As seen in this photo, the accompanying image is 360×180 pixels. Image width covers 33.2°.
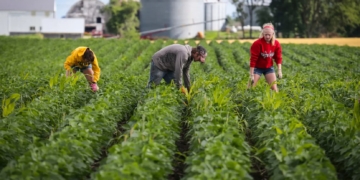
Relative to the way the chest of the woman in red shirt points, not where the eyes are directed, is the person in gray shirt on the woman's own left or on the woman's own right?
on the woman's own right

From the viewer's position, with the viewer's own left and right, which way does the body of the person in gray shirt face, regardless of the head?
facing to the right of the viewer

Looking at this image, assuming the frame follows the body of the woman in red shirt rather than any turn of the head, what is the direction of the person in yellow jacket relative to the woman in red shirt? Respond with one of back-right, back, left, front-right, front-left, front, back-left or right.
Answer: right

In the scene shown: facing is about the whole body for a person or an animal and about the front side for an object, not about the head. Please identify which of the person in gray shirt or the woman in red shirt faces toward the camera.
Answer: the woman in red shirt

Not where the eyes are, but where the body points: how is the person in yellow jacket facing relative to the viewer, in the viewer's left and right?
facing the viewer and to the right of the viewer

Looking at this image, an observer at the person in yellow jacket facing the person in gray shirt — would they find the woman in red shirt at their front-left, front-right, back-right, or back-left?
front-left

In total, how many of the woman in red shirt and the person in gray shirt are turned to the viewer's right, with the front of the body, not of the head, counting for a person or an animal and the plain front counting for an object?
1

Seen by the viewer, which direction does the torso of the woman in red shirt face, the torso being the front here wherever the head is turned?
toward the camera

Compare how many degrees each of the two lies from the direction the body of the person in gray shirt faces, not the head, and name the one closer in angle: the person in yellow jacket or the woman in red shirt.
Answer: the woman in red shirt

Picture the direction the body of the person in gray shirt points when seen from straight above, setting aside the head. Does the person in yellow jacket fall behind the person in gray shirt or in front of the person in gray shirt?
behind

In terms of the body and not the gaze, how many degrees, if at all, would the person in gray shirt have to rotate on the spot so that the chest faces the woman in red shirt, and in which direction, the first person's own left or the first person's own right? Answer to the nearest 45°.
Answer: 0° — they already face them

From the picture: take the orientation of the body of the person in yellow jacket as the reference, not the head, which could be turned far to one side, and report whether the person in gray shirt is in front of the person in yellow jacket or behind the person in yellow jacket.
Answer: in front
